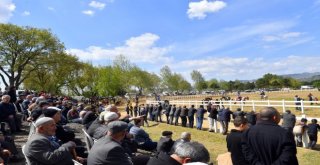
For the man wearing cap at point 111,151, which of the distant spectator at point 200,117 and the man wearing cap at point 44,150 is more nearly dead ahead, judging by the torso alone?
the distant spectator

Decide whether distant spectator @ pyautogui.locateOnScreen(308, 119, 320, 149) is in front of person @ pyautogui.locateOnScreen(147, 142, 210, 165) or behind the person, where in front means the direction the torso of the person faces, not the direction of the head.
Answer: in front

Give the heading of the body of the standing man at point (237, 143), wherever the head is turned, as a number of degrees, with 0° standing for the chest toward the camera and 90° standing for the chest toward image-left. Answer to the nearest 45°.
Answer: approximately 225°

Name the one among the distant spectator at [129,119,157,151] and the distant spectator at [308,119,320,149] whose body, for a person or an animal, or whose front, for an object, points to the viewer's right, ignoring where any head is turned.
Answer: the distant spectator at [129,119,157,151]

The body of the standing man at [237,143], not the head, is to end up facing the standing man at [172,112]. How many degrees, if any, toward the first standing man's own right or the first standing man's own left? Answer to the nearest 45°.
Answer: approximately 45° to the first standing man's own left

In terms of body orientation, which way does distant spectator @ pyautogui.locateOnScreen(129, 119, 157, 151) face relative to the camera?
to the viewer's right

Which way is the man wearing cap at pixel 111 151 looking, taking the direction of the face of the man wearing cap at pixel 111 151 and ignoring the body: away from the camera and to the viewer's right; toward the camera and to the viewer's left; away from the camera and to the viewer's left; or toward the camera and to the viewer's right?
away from the camera and to the viewer's right

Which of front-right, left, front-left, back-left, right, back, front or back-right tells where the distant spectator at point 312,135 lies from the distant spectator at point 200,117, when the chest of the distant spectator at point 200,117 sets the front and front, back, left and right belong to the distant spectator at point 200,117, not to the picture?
right

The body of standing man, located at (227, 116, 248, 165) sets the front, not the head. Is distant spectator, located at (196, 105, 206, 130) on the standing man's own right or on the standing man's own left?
on the standing man's own left

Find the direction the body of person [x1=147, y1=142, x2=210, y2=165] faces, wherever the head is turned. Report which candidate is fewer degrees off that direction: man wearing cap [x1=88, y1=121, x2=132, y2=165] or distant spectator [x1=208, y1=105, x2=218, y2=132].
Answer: the distant spectator
